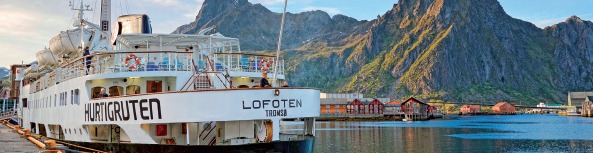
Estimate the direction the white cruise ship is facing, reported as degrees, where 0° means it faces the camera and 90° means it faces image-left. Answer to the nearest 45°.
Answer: approximately 135°
